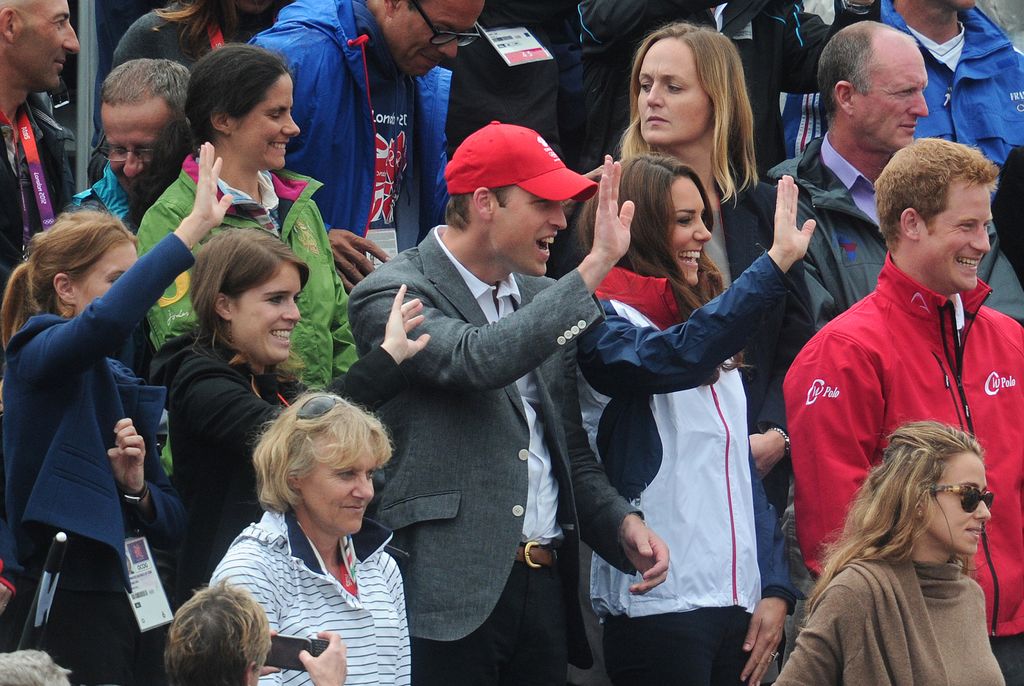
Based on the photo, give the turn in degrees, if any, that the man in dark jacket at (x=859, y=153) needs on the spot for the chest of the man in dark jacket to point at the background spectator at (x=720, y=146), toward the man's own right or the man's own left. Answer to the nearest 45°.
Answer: approximately 90° to the man's own right

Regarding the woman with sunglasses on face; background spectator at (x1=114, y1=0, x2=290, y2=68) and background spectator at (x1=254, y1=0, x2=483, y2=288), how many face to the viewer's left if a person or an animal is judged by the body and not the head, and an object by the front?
0

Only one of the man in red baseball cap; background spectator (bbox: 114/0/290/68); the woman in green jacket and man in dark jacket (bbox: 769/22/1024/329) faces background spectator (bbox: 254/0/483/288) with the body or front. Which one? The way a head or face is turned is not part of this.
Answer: background spectator (bbox: 114/0/290/68)

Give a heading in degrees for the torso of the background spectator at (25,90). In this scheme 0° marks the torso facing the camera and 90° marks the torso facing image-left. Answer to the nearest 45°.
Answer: approximately 315°

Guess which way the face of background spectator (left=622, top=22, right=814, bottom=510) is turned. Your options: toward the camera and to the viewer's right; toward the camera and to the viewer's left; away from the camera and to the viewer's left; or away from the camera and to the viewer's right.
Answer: toward the camera and to the viewer's left

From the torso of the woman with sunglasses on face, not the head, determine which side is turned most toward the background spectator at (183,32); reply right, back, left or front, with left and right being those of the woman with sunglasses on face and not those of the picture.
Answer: back

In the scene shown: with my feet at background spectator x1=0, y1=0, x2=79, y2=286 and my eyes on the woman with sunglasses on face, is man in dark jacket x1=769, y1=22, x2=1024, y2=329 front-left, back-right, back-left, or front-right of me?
front-left

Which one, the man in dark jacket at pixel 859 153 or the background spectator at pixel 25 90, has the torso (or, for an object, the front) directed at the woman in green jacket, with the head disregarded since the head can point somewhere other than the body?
the background spectator

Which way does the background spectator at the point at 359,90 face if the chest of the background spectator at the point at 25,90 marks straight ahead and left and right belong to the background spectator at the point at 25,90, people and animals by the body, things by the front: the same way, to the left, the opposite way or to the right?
the same way

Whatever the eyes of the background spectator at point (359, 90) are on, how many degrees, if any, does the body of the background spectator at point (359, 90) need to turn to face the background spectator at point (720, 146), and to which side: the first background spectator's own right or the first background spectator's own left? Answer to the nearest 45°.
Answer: approximately 45° to the first background spectator's own left

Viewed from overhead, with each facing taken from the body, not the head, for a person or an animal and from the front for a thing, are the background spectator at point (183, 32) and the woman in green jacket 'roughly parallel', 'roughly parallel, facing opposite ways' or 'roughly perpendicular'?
roughly parallel

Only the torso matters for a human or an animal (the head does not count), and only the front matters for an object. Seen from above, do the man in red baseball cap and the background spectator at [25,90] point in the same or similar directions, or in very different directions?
same or similar directions

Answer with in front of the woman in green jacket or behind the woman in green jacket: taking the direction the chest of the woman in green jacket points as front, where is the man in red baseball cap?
in front

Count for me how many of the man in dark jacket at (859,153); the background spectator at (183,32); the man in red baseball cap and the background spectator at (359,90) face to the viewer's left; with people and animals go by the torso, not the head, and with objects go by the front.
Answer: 0

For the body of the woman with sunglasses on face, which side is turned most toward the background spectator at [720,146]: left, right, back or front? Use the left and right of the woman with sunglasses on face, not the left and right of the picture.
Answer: back

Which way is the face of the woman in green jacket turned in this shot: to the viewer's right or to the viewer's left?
to the viewer's right

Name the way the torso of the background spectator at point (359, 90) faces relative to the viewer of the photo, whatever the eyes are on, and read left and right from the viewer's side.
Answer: facing the viewer and to the right of the viewer

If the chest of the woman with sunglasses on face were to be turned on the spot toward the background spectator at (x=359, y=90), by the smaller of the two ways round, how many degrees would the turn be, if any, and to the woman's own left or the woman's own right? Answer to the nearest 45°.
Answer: approximately 180°

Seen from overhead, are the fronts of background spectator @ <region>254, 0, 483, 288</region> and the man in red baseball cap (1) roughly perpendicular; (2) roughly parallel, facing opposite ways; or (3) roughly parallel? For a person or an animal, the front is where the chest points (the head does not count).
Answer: roughly parallel
